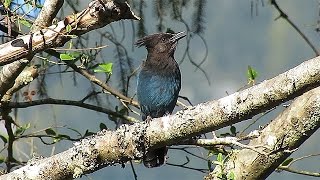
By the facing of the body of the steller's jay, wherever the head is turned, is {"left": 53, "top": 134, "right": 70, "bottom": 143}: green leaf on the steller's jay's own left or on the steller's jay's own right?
on the steller's jay's own right

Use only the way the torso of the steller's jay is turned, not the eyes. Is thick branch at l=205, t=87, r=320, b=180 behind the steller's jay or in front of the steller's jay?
in front

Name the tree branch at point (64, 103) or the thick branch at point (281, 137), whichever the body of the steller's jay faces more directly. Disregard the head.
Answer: the thick branch

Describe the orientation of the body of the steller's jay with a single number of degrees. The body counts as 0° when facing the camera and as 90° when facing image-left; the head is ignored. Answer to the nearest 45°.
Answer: approximately 315°

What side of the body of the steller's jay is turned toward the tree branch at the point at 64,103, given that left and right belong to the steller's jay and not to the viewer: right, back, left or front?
right

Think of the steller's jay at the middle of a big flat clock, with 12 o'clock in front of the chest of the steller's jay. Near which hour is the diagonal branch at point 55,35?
The diagonal branch is roughly at 2 o'clock from the steller's jay.
